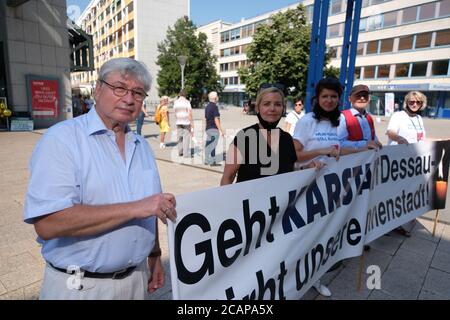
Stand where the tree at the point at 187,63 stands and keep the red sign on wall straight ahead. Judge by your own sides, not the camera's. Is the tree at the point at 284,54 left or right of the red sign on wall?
left

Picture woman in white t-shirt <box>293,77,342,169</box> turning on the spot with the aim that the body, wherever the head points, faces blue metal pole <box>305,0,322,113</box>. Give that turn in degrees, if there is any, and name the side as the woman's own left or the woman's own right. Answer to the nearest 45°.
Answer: approximately 135° to the woman's own left

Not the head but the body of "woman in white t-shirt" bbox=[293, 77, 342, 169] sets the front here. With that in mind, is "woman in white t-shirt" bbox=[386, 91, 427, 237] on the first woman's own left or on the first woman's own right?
on the first woman's own left

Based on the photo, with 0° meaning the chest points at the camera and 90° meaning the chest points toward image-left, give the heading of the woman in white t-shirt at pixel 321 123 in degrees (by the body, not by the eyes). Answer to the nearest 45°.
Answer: approximately 315°

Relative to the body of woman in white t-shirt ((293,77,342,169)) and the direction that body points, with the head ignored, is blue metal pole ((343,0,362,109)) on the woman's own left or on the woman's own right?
on the woman's own left

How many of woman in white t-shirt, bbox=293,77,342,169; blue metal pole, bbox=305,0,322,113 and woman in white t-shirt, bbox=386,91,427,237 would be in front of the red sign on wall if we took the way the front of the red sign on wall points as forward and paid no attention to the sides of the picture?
3

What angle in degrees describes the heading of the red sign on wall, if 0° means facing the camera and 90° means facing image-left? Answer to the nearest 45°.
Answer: approximately 0°

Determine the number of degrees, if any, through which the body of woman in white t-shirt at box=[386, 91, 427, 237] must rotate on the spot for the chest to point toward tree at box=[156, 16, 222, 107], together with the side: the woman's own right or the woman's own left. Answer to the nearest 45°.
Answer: approximately 180°

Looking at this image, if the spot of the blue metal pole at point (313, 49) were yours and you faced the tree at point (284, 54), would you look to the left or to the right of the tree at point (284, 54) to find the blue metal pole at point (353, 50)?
right
